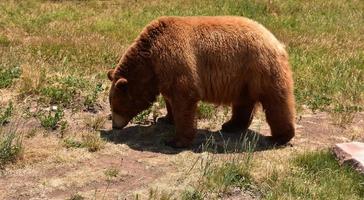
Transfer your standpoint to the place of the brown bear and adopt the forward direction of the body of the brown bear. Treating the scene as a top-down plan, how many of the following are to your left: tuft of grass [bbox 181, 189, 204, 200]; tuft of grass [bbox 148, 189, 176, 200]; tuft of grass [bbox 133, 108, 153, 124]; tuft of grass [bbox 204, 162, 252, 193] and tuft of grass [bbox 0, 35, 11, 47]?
3

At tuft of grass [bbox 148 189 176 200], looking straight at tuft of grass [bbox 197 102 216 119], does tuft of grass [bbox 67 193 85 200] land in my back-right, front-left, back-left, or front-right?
back-left

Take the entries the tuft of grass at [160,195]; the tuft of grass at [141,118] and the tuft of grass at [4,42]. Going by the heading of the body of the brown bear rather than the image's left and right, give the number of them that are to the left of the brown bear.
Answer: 1

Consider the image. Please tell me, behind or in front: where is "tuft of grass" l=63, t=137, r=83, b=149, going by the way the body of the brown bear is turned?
in front

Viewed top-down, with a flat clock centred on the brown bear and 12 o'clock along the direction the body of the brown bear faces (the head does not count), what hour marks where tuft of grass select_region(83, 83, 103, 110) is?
The tuft of grass is roughly at 1 o'clock from the brown bear.

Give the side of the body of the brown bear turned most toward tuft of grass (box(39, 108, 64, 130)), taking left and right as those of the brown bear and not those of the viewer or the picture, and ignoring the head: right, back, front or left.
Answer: front

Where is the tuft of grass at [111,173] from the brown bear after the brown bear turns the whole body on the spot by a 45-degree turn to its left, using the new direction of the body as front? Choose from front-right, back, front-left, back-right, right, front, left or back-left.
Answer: front

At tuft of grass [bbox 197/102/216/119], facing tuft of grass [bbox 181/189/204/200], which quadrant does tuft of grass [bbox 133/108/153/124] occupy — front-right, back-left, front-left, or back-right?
front-right

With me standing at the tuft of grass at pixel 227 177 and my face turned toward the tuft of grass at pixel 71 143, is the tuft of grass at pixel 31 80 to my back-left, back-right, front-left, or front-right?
front-right

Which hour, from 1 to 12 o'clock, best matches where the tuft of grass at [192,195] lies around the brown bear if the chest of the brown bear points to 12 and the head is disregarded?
The tuft of grass is roughly at 9 o'clock from the brown bear.

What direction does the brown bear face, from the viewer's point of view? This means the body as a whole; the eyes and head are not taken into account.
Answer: to the viewer's left

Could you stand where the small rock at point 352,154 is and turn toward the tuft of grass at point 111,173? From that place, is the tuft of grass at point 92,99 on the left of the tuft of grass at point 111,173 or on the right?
right

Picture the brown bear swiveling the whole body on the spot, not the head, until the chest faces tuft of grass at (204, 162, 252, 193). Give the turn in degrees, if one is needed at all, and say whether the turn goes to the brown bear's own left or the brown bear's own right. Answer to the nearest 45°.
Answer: approximately 90° to the brown bear's own left

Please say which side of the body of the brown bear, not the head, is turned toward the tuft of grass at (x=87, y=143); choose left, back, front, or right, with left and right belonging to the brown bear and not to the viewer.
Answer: front
